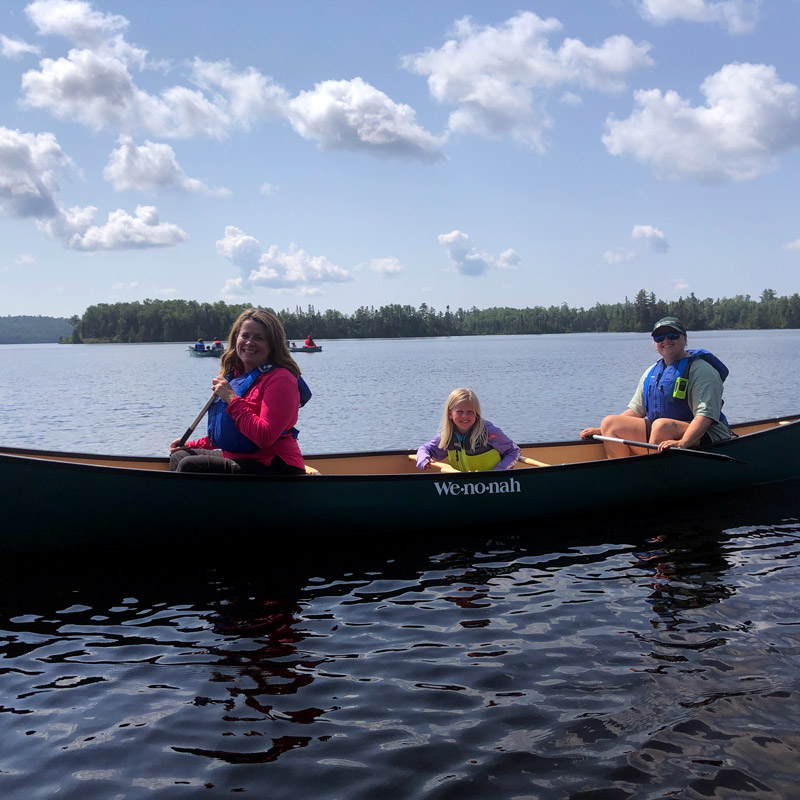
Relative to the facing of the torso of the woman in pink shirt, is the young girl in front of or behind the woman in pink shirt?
behind

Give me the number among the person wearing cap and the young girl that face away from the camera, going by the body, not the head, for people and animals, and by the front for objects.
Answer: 0

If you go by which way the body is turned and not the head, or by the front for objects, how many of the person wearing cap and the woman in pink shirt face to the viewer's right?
0

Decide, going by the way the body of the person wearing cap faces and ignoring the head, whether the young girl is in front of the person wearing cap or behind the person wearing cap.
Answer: in front

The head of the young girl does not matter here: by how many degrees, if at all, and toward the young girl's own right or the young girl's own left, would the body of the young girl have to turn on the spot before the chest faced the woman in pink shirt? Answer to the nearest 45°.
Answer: approximately 45° to the young girl's own right

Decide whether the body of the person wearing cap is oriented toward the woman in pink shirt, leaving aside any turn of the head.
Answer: yes

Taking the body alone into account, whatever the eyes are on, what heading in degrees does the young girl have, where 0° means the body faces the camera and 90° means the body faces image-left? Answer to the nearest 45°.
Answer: approximately 0°

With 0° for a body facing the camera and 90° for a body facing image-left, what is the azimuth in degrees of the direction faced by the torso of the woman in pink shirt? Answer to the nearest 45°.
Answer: approximately 45°
